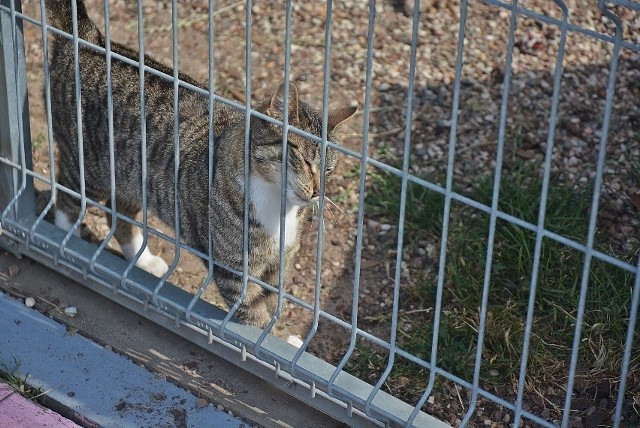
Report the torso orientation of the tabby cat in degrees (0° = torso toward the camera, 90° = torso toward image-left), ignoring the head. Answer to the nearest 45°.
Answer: approximately 315°
